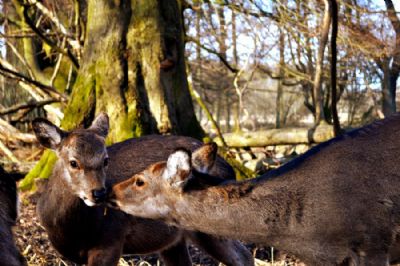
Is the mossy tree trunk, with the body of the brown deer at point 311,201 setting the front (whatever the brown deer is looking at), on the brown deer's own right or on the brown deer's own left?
on the brown deer's own right

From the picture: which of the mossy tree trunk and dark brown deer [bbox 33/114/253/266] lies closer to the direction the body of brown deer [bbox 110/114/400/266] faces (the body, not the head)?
the dark brown deer

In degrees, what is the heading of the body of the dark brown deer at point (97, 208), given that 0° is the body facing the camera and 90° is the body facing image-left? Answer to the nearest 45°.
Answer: approximately 45°

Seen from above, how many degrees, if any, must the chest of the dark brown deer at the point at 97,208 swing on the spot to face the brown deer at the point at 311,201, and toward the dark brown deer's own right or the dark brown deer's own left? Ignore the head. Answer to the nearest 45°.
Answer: approximately 90° to the dark brown deer's own left

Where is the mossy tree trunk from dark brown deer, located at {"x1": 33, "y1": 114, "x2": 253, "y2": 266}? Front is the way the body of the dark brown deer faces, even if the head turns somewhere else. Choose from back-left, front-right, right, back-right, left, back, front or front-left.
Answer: back-right

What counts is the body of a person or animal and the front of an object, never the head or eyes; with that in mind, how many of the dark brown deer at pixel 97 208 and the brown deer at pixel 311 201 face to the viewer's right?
0

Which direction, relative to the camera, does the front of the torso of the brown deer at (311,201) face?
to the viewer's left
